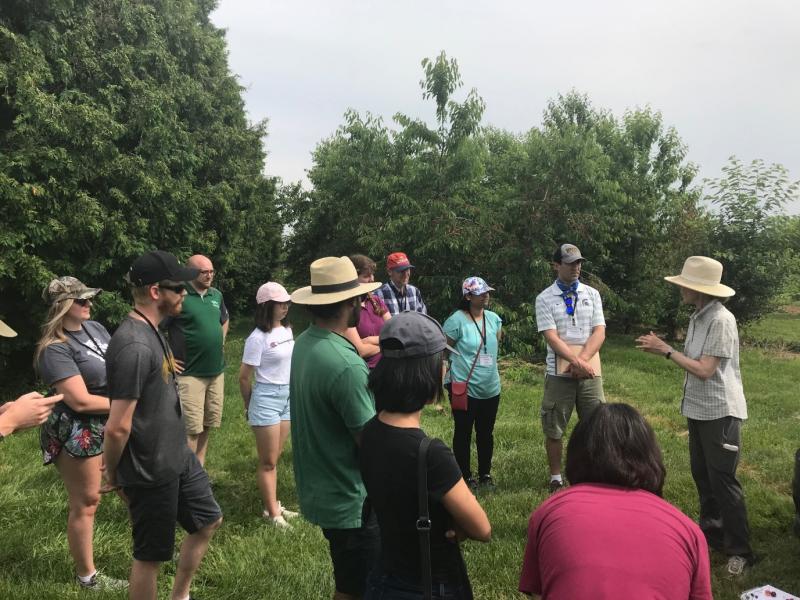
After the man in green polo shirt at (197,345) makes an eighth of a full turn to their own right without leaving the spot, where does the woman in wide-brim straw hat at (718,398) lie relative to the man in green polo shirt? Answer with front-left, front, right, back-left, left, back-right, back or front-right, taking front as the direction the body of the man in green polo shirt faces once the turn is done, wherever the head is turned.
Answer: front-left

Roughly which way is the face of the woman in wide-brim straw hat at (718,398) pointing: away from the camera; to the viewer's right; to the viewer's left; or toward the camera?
to the viewer's left

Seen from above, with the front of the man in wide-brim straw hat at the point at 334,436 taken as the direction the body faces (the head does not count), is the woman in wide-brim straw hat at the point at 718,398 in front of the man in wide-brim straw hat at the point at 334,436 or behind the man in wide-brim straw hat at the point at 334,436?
in front

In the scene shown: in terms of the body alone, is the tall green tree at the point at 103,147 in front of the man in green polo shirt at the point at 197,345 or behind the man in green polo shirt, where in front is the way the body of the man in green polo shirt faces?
behind

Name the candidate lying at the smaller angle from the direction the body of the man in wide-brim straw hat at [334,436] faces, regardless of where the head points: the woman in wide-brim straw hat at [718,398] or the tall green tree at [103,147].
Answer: the woman in wide-brim straw hat

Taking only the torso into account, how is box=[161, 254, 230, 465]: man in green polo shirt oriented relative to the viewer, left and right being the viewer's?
facing the viewer and to the right of the viewer

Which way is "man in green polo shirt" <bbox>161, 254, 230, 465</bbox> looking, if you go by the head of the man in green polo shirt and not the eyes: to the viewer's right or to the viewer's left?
to the viewer's right

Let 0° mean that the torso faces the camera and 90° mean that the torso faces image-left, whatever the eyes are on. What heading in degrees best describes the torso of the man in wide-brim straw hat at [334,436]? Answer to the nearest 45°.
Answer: approximately 225°

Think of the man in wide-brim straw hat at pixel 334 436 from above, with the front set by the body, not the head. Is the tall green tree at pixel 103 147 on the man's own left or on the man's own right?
on the man's own left

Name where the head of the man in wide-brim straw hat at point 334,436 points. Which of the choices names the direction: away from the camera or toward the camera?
away from the camera
